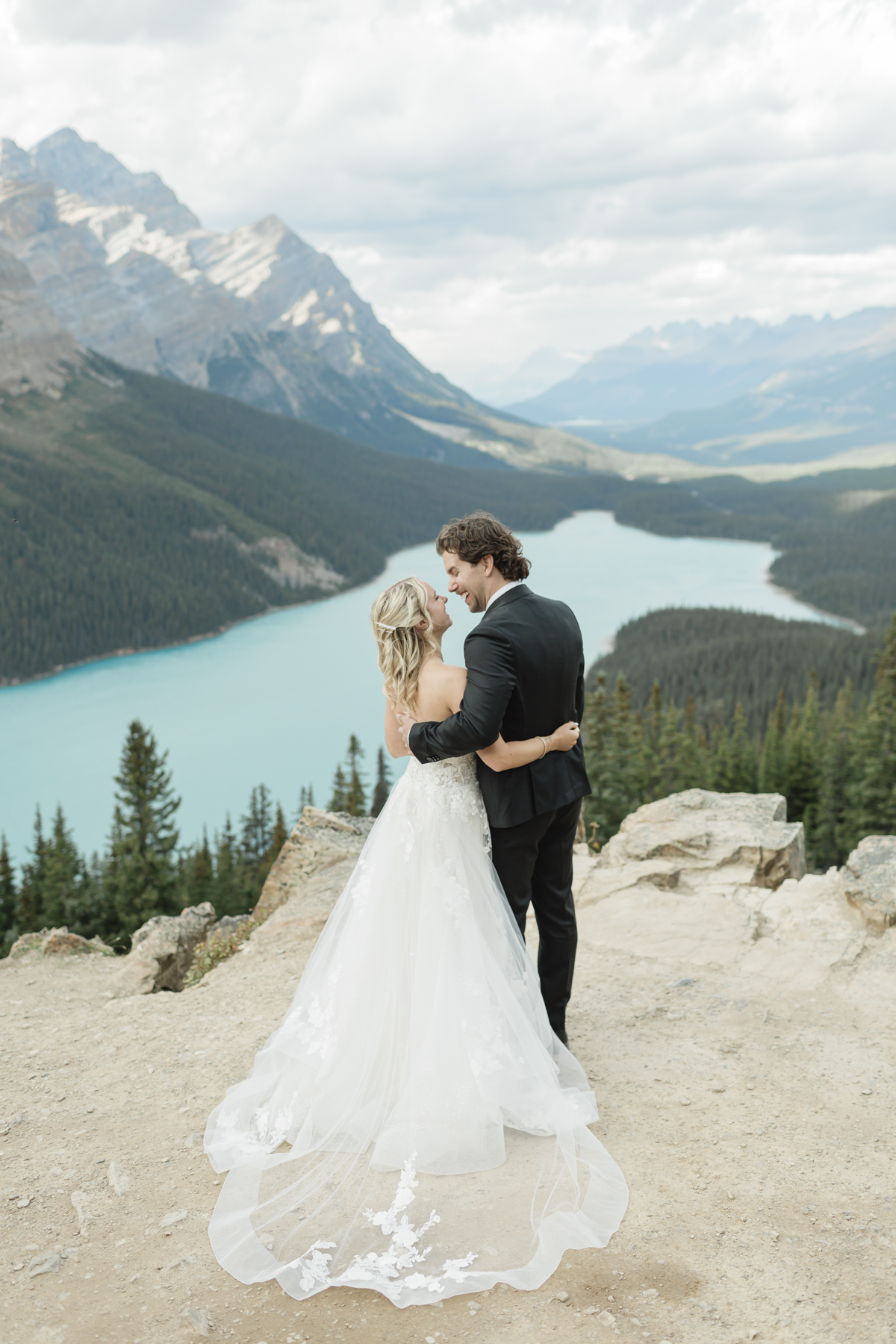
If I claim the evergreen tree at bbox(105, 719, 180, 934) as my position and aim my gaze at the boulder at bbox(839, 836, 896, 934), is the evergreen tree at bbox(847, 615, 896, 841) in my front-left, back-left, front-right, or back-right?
front-left

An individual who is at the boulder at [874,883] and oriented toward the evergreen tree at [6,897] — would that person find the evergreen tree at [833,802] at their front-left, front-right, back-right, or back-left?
front-right

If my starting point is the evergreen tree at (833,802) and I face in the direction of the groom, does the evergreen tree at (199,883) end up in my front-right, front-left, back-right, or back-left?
front-right

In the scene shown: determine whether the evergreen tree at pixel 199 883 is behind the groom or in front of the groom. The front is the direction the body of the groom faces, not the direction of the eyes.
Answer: in front

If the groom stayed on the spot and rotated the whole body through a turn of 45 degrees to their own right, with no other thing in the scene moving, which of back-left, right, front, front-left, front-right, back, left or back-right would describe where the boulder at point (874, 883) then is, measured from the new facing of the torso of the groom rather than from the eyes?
front-right

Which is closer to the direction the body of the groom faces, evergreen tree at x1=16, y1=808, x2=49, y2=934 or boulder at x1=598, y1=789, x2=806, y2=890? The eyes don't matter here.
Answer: the evergreen tree

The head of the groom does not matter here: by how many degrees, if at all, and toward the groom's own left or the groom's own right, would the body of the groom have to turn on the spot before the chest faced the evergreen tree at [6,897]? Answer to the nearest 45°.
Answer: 0° — they already face it

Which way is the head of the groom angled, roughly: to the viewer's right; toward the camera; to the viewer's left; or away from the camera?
to the viewer's left

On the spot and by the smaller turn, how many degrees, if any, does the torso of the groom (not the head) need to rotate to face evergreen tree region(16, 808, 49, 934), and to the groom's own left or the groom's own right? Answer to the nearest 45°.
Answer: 0° — they already face it

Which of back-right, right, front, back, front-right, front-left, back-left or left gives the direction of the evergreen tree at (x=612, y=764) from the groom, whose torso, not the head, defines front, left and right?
front-right

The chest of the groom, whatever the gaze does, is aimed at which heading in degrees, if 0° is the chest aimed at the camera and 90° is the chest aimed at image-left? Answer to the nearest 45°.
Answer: approximately 135°

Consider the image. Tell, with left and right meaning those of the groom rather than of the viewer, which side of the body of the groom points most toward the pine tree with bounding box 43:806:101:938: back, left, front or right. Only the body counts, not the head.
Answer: front

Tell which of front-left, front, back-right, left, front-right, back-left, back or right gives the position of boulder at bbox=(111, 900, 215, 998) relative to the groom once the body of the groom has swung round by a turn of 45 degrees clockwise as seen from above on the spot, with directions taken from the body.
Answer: front-left

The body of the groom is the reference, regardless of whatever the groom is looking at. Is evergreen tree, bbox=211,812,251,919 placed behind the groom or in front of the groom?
in front

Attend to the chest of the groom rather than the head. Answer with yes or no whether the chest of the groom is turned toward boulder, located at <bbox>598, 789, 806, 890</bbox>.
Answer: no
